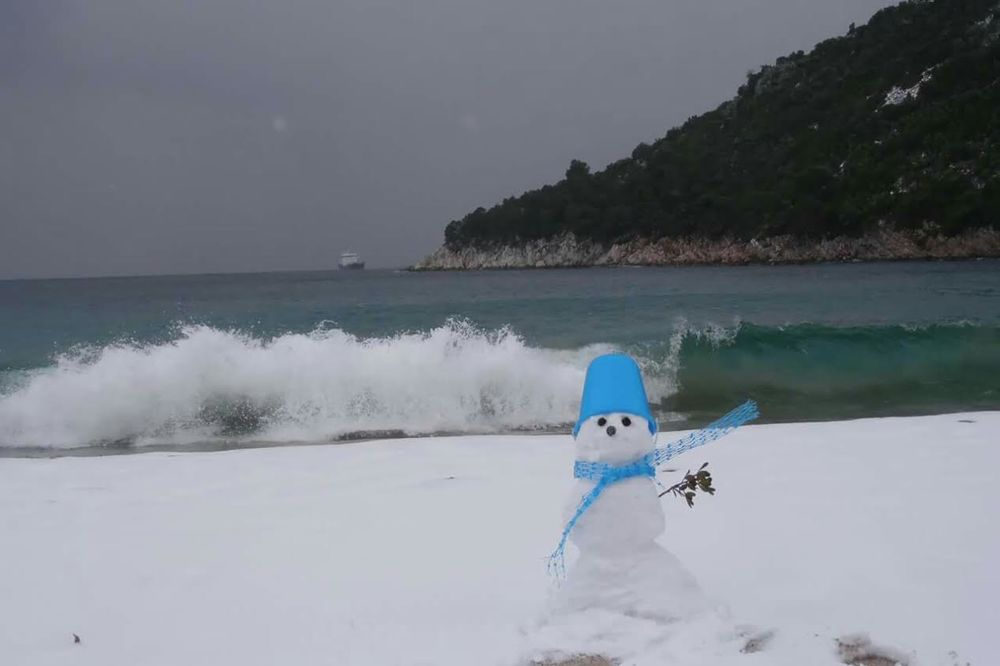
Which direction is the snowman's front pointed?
toward the camera
